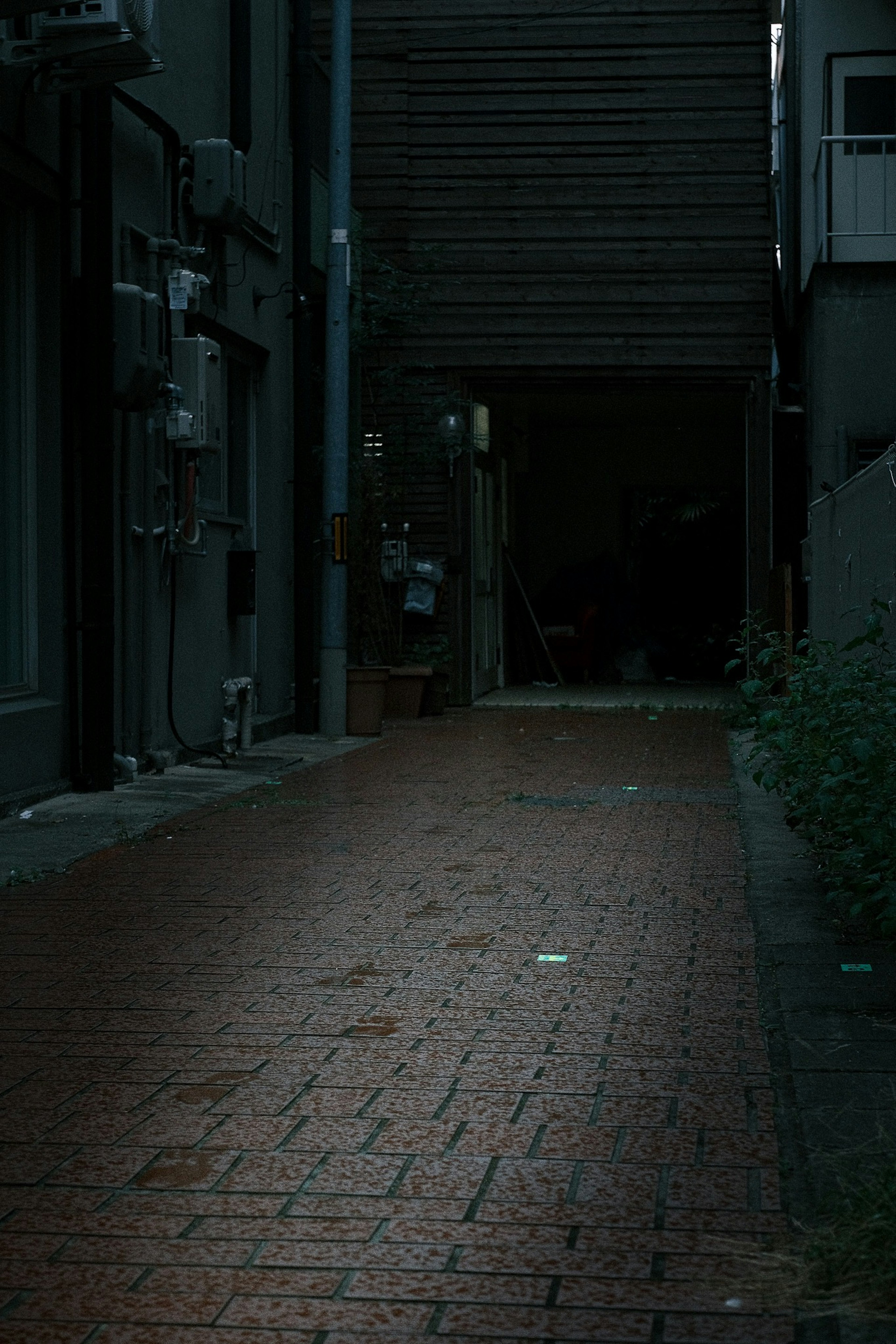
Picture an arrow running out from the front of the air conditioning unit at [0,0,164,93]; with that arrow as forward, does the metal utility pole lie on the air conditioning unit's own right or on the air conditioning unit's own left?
on the air conditioning unit's own left

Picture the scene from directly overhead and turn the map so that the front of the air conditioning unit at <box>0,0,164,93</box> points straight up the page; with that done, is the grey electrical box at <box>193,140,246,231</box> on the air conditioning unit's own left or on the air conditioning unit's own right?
on the air conditioning unit's own left

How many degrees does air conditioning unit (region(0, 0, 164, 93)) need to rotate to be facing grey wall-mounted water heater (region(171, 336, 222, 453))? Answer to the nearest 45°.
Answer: approximately 90° to its left

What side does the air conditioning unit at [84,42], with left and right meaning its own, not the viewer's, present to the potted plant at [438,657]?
left

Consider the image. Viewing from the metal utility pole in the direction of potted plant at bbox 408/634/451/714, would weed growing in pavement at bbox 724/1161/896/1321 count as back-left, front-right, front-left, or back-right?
back-right

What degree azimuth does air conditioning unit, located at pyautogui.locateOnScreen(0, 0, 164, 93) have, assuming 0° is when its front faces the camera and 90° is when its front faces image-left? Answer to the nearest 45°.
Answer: approximately 270°

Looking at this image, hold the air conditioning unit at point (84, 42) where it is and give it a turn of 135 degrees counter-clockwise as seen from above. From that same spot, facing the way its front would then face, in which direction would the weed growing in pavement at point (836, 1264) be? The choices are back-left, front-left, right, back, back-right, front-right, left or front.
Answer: back-left
